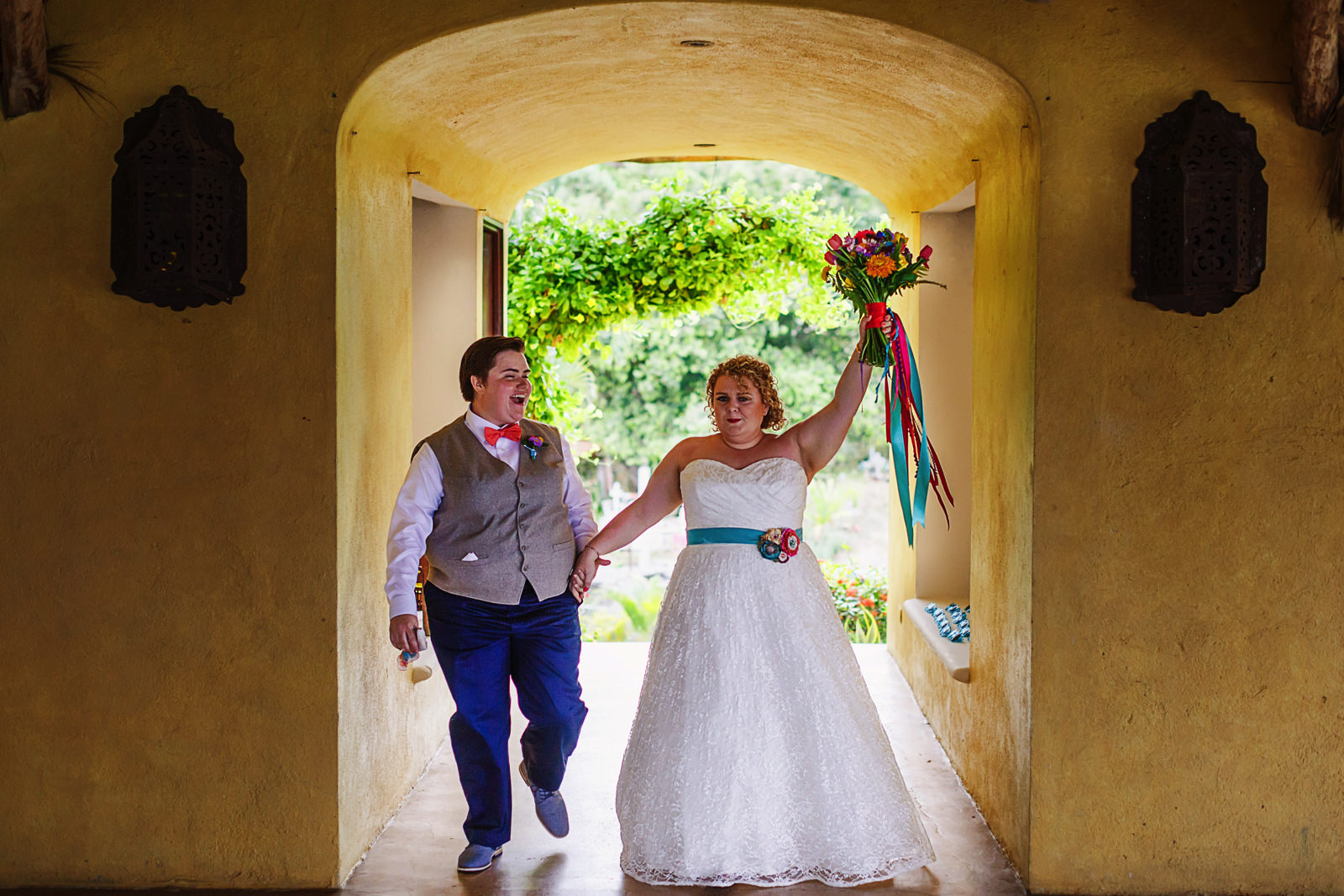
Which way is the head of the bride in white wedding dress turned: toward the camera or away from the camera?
toward the camera

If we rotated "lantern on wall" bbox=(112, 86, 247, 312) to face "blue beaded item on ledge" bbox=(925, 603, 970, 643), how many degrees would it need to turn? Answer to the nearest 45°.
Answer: approximately 90° to its left

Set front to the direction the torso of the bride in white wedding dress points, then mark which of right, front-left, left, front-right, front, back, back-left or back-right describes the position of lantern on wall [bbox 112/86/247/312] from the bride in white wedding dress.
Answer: right

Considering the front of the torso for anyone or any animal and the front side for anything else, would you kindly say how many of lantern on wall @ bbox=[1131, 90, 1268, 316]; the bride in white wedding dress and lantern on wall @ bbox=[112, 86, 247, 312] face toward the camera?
3

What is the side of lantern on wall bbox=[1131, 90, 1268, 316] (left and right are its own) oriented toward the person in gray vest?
right

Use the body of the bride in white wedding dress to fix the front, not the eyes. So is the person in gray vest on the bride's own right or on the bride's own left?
on the bride's own right

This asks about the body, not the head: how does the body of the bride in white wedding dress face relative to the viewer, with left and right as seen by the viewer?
facing the viewer

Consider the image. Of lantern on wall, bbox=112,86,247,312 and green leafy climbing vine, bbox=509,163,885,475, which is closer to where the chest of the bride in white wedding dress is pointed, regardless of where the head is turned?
the lantern on wall

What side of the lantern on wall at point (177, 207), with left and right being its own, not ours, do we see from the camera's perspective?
front

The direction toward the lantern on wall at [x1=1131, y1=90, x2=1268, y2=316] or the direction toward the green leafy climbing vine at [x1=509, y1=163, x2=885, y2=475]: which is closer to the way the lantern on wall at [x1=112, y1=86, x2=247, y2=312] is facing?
the lantern on wall

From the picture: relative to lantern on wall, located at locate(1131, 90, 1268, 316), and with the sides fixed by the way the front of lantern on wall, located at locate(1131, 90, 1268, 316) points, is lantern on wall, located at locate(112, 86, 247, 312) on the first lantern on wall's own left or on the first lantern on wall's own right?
on the first lantern on wall's own right

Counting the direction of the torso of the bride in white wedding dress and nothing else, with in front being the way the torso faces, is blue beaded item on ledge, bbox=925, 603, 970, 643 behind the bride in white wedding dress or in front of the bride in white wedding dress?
behind

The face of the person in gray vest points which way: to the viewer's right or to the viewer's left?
to the viewer's right

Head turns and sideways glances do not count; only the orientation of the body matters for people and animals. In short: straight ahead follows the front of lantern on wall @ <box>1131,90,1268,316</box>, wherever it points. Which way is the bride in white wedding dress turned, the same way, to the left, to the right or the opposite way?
the same way

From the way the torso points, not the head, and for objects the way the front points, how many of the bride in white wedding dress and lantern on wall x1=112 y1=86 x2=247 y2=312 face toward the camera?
2
